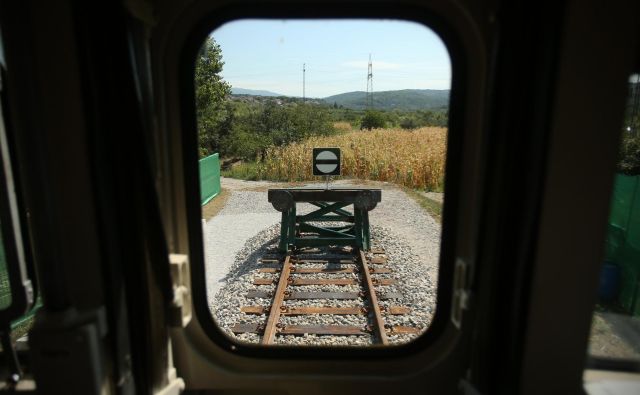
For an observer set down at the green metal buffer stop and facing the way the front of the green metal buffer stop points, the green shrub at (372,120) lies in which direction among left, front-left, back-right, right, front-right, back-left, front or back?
back

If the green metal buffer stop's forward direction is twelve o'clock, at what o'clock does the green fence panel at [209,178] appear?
The green fence panel is roughly at 5 o'clock from the green metal buffer stop.

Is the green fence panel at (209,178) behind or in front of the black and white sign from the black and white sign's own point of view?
behind

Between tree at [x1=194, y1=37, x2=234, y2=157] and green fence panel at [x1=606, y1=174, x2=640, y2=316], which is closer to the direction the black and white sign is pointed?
the green fence panel

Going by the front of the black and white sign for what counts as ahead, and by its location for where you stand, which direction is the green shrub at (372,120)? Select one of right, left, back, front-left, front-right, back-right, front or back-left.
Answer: back

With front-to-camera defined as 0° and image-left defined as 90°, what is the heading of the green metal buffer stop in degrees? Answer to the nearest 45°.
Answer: approximately 0°

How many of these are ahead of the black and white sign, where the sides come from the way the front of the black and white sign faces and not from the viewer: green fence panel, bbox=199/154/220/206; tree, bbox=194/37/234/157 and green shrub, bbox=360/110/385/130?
0

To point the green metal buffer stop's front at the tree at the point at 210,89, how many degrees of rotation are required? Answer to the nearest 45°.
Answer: approximately 135° to its right

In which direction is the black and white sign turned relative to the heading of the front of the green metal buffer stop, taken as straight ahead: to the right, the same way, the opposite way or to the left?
the same way

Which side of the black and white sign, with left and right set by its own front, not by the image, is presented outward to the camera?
front

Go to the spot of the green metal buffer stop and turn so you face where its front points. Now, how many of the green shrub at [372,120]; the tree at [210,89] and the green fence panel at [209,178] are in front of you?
0

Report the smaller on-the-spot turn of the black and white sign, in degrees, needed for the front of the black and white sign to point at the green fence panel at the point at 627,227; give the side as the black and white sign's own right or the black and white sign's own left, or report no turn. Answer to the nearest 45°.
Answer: approximately 45° to the black and white sign's own left
